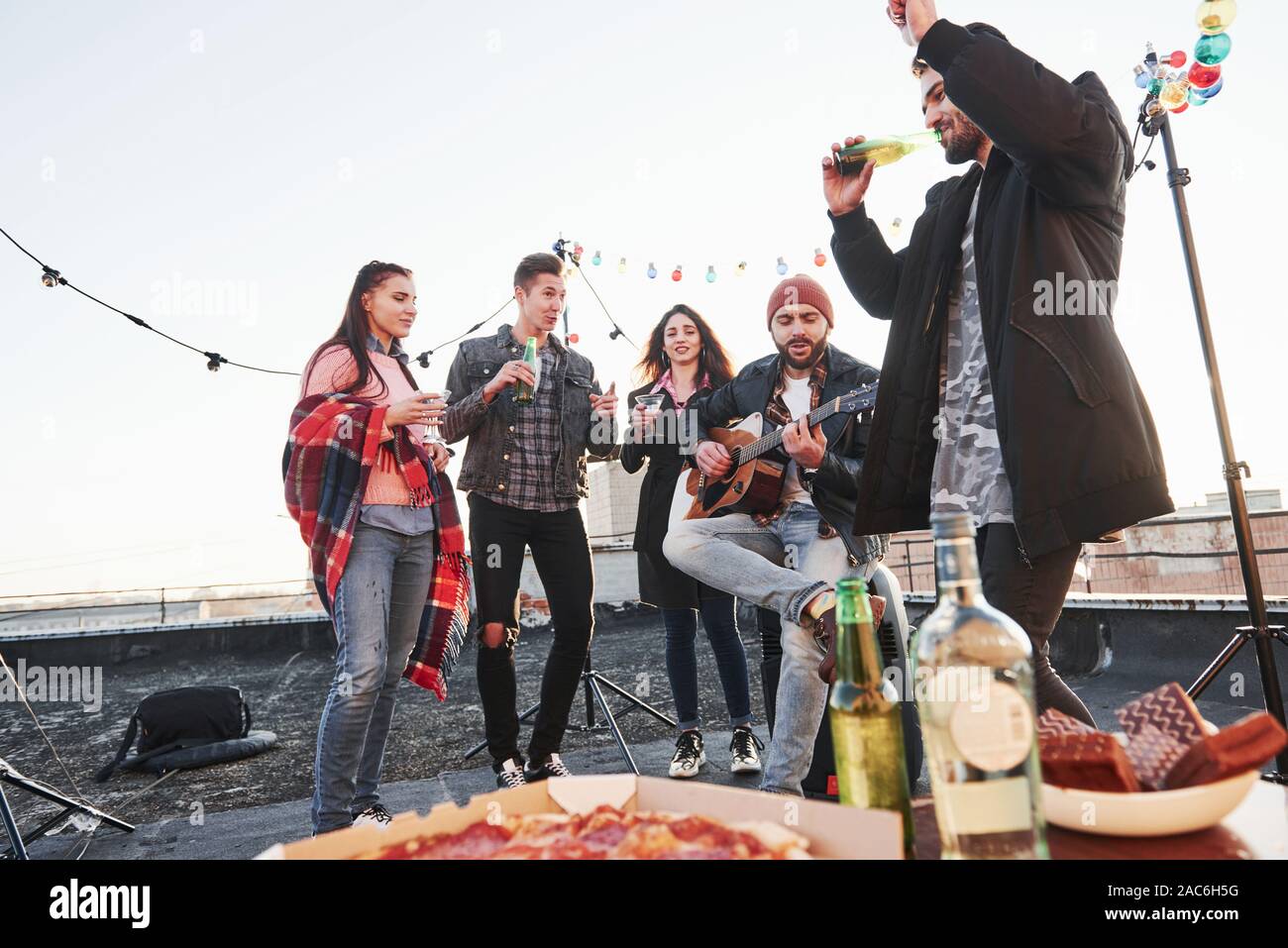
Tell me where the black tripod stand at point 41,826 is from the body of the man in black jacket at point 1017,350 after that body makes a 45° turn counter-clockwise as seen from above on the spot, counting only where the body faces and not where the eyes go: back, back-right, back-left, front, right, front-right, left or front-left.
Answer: right

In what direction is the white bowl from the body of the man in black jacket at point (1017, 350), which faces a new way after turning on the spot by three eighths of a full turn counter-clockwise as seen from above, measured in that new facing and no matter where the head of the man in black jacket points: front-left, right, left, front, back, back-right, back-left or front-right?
right

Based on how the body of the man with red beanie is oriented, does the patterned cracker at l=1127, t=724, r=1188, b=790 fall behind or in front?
in front

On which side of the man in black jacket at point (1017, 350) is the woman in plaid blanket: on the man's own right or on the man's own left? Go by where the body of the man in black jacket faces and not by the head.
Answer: on the man's own right

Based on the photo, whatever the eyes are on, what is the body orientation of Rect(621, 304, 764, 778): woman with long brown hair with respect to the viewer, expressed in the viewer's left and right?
facing the viewer

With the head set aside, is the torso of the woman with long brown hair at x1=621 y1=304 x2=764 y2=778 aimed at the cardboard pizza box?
yes

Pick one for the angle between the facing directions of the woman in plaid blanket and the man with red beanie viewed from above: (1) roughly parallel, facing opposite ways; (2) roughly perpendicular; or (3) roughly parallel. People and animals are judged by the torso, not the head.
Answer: roughly perpendicular

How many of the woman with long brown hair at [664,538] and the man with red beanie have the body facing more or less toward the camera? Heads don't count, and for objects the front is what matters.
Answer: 2

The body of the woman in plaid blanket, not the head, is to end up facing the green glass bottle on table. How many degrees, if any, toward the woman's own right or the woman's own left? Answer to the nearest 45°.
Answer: approximately 45° to the woman's own right

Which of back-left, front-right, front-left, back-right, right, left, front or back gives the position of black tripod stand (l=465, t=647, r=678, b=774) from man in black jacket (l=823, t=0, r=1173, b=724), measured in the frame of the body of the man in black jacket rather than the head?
right

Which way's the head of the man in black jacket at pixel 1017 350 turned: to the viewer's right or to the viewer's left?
to the viewer's left

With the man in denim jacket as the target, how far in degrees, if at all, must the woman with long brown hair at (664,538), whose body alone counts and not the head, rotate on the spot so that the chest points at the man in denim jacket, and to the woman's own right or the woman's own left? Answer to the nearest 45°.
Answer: approximately 45° to the woman's own right

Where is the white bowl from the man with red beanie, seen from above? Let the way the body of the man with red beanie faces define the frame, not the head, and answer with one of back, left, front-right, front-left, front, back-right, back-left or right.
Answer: front

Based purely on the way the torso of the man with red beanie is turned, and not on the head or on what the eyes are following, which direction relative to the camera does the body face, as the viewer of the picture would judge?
toward the camera

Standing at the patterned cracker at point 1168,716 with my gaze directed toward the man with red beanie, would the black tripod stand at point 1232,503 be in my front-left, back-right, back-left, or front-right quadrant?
front-right

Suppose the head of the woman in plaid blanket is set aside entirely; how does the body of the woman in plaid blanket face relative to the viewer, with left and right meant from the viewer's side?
facing the viewer and to the right of the viewer

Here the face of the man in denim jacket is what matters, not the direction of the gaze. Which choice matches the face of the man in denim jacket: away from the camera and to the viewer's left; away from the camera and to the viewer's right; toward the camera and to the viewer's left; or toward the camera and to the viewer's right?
toward the camera and to the viewer's right

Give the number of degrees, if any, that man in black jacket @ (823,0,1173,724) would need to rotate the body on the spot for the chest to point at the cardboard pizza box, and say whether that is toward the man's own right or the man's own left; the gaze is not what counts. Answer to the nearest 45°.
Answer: approximately 45° to the man's own left
